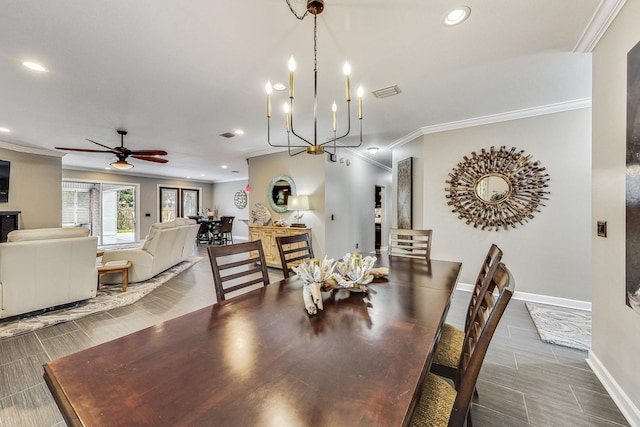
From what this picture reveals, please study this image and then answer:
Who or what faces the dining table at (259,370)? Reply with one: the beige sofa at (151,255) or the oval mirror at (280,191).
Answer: the oval mirror

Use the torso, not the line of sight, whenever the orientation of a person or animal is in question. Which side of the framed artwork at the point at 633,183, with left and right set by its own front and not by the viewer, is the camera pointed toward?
left

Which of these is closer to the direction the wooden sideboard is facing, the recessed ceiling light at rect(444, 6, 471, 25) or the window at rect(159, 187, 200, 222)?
the recessed ceiling light

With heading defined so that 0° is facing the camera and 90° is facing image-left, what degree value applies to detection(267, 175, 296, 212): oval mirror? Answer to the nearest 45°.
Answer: approximately 0°

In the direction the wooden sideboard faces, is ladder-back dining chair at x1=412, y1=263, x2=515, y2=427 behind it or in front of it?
in front

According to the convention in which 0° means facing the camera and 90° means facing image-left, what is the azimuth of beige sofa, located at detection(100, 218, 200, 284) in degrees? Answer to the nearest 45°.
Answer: approximately 135°

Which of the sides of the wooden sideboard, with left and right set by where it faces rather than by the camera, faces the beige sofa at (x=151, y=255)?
right

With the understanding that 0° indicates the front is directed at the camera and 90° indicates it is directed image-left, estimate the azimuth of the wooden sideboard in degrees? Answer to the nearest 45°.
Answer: approximately 0°

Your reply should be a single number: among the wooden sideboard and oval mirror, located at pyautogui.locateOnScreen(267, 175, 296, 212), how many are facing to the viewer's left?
0

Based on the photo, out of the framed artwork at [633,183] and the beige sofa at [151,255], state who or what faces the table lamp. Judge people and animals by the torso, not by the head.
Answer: the framed artwork

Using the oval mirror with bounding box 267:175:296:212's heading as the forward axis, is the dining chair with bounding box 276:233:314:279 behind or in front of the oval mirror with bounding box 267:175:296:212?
in front

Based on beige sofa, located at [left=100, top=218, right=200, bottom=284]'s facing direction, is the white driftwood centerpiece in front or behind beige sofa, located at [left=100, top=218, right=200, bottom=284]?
behind
